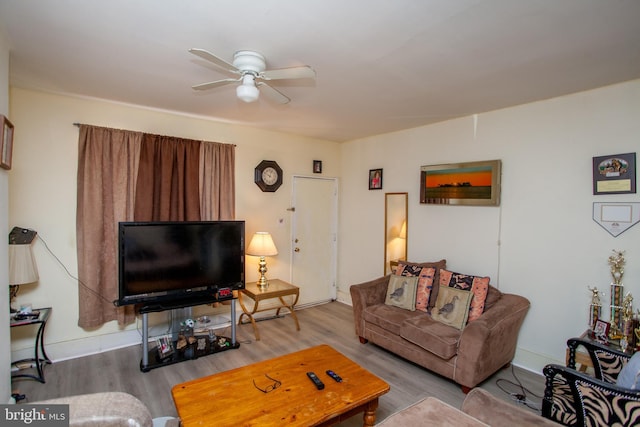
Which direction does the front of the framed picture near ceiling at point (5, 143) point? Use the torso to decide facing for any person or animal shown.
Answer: to the viewer's right

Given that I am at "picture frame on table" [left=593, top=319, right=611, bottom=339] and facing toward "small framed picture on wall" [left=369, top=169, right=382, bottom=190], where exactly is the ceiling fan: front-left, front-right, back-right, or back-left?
front-left

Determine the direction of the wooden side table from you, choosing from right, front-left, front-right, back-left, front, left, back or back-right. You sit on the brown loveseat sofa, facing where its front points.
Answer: front-right

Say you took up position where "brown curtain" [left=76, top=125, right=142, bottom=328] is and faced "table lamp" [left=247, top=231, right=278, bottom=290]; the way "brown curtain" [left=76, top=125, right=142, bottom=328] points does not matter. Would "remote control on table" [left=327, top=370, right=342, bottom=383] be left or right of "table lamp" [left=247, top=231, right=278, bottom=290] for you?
right

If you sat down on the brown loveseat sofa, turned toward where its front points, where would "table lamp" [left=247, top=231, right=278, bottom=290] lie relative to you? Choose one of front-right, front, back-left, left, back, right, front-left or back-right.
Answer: front-right

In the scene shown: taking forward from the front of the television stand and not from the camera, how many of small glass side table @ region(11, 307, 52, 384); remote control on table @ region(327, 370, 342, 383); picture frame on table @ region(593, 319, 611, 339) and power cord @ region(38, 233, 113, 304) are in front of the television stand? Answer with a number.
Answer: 2

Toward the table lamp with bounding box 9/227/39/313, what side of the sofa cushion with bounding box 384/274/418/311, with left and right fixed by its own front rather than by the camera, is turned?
front

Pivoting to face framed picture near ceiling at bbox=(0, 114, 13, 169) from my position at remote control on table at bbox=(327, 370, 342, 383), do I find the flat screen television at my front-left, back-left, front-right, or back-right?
front-right

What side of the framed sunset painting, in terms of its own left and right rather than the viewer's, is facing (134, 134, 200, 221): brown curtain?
front

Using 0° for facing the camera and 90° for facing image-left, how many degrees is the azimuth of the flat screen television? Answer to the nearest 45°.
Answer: approximately 315°

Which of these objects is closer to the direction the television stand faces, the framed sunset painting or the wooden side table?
the framed sunset painting

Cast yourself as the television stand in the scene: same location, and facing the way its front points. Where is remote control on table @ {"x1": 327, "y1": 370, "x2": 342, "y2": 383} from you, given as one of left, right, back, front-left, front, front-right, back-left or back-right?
front

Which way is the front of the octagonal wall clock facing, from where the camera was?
facing the viewer and to the right of the viewer

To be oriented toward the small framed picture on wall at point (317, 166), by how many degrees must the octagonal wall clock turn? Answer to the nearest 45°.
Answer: approximately 90° to its left

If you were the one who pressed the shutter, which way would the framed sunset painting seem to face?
facing the viewer and to the left of the viewer

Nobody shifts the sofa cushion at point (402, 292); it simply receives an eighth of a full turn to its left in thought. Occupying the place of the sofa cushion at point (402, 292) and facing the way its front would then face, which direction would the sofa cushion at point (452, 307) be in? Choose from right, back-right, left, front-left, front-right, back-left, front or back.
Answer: front-left

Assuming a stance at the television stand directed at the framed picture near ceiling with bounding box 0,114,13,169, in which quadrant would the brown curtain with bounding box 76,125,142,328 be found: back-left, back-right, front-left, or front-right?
front-right

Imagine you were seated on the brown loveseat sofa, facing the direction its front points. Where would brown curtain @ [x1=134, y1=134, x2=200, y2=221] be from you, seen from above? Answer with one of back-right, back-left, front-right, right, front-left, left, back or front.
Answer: front-right
